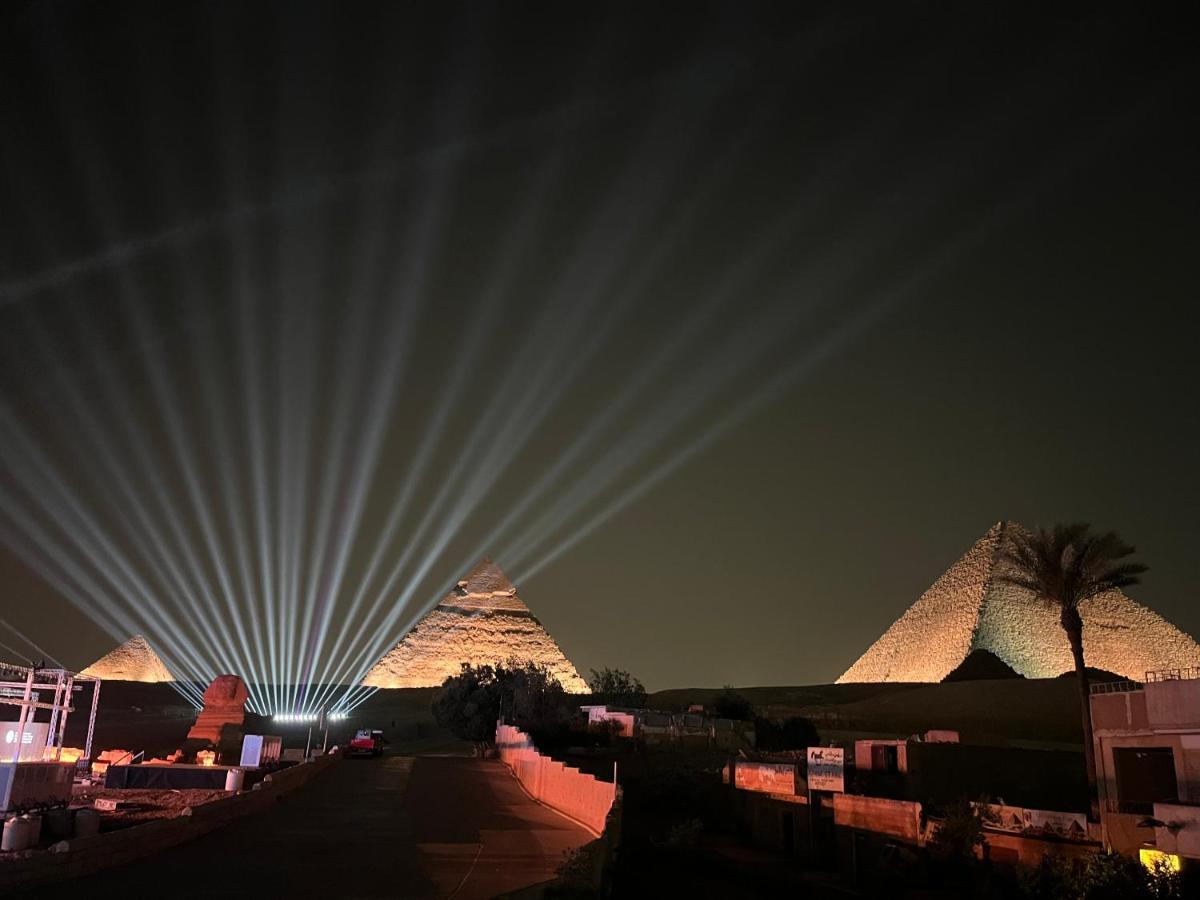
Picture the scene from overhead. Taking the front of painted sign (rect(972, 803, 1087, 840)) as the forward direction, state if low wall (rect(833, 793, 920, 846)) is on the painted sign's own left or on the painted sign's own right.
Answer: on the painted sign's own right

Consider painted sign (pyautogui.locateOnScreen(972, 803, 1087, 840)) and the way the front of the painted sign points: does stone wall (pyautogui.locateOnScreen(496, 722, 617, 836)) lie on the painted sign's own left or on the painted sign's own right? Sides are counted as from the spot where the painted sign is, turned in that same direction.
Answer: on the painted sign's own right

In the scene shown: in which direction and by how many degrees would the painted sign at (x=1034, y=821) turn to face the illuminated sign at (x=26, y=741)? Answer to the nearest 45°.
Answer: approximately 45° to its right

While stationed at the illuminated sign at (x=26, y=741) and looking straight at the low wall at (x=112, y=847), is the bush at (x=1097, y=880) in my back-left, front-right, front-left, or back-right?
front-left

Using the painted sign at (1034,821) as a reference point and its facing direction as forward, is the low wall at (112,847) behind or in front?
in front

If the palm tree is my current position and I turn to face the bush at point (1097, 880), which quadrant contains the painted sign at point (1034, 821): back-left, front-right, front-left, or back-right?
front-right

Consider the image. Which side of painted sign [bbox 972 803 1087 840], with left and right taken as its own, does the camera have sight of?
front

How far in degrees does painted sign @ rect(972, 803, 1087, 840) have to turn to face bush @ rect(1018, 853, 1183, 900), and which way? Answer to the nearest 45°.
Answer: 0° — it already faces it
